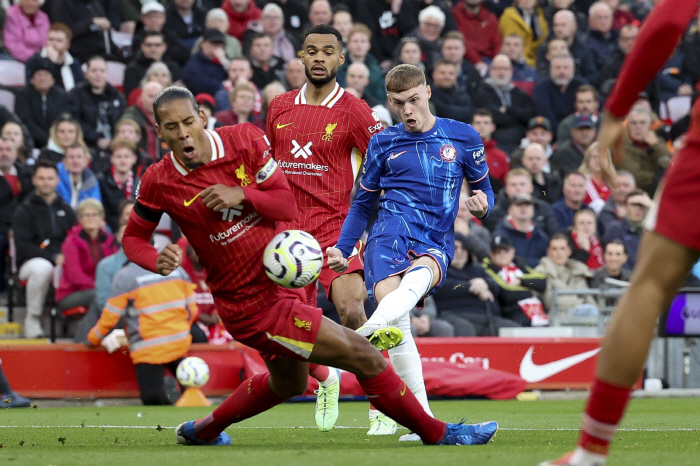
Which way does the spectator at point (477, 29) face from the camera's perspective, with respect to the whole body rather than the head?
toward the camera

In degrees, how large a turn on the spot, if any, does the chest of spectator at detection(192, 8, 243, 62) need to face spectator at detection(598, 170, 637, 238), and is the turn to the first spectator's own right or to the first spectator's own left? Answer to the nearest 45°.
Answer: approximately 45° to the first spectator's own left

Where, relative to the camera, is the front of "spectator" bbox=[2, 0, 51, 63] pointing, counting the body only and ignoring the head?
toward the camera

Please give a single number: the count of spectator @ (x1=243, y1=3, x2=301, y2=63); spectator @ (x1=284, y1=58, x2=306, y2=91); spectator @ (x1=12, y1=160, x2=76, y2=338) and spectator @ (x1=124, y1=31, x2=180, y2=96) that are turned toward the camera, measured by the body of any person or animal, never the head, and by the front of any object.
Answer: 4

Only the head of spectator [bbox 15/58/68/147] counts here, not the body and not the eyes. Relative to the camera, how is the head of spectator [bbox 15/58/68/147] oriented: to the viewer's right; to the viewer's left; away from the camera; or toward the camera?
toward the camera

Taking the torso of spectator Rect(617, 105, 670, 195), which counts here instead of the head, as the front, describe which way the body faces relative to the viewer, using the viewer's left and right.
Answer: facing the viewer

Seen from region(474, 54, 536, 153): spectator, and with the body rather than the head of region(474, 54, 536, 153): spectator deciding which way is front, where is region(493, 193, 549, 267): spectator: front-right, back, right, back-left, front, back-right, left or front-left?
front

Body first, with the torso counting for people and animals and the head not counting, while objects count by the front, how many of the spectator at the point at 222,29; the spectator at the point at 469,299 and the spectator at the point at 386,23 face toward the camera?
3

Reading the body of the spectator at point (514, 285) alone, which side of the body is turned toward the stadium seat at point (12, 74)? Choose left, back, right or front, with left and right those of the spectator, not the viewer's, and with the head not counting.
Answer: right

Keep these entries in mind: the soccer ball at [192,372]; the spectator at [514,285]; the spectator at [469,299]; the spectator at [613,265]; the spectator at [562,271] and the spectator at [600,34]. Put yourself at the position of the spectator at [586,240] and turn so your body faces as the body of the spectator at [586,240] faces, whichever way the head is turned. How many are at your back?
1

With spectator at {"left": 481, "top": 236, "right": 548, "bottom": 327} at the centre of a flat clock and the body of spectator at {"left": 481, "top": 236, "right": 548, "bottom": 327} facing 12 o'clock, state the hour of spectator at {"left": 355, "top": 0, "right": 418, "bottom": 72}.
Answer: spectator at {"left": 355, "top": 0, "right": 418, "bottom": 72} is roughly at 5 o'clock from spectator at {"left": 481, "top": 236, "right": 548, "bottom": 327}.

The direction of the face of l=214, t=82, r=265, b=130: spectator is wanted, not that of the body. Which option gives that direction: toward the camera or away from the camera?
toward the camera

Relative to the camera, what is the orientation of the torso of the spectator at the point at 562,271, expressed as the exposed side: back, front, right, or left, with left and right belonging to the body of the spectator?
front

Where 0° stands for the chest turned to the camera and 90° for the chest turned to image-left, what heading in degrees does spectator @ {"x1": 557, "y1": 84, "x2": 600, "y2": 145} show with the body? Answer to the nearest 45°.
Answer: approximately 0°

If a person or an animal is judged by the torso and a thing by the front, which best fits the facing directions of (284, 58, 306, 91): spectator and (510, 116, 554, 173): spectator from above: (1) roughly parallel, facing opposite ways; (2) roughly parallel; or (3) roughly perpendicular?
roughly parallel

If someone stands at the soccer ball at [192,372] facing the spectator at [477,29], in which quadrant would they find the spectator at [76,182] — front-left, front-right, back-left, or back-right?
front-left

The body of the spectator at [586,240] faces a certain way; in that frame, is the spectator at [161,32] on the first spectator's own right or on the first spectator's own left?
on the first spectator's own right

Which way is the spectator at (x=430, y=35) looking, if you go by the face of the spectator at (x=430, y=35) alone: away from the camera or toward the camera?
toward the camera

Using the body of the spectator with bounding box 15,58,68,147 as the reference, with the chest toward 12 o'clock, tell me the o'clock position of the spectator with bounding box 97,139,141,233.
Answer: the spectator with bounding box 97,139,141,233 is roughly at 11 o'clock from the spectator with bounding box 15,58,68,147.

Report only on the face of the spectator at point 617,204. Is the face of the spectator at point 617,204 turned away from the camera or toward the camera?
toward the camera
